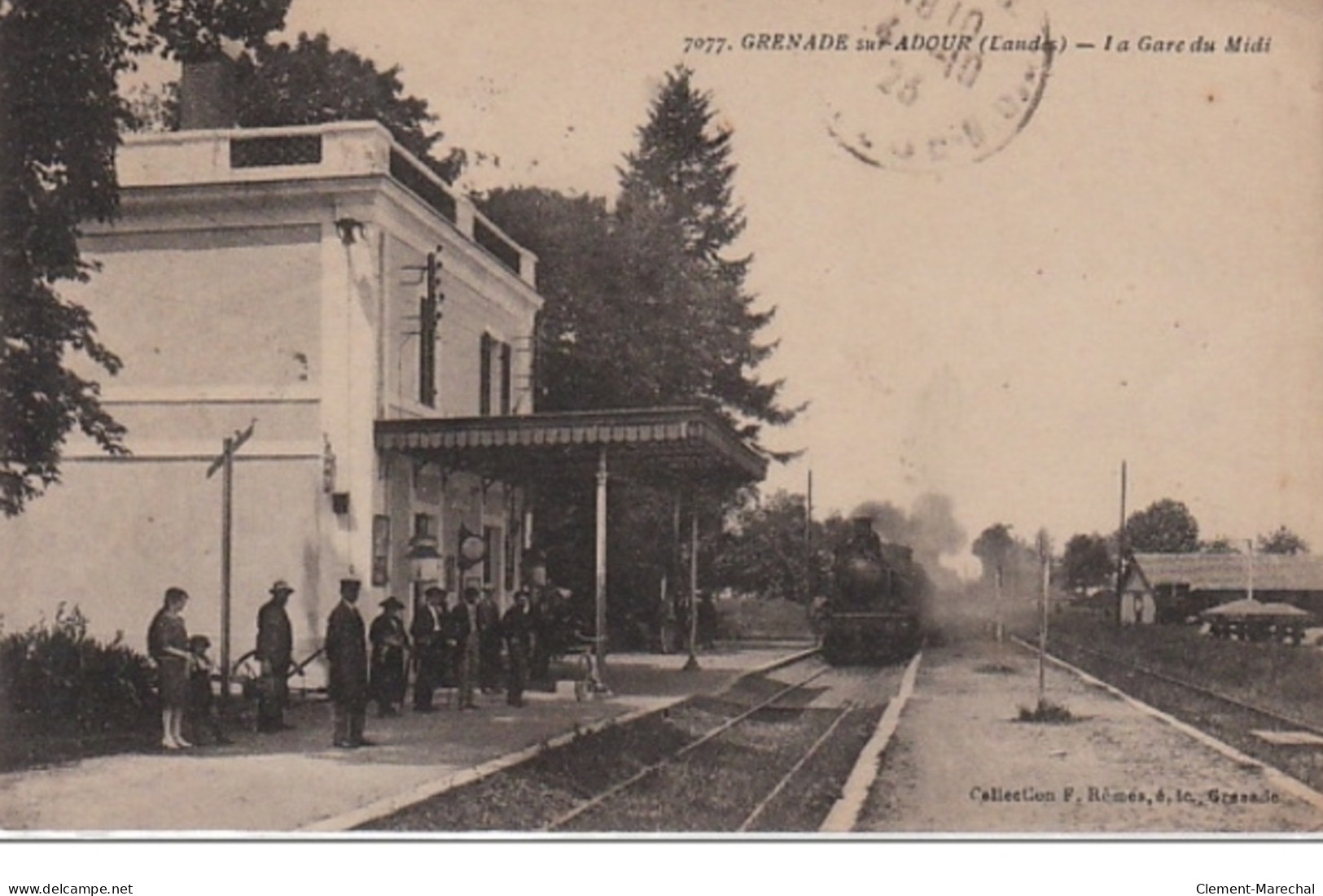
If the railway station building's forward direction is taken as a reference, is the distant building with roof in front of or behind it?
in front

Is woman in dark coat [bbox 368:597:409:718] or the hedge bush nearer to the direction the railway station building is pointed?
the woman in dark coat

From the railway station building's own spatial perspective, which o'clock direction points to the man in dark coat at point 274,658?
The man in dark coat is roughly at 3 o'clock from the railway station building.

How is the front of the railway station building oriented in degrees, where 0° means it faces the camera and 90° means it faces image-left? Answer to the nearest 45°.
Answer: approximately 270°

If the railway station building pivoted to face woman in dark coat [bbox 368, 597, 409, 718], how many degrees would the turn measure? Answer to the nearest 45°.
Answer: approximately 45° to its right

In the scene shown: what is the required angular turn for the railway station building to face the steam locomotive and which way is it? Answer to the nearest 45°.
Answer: approximately 45° to its left
